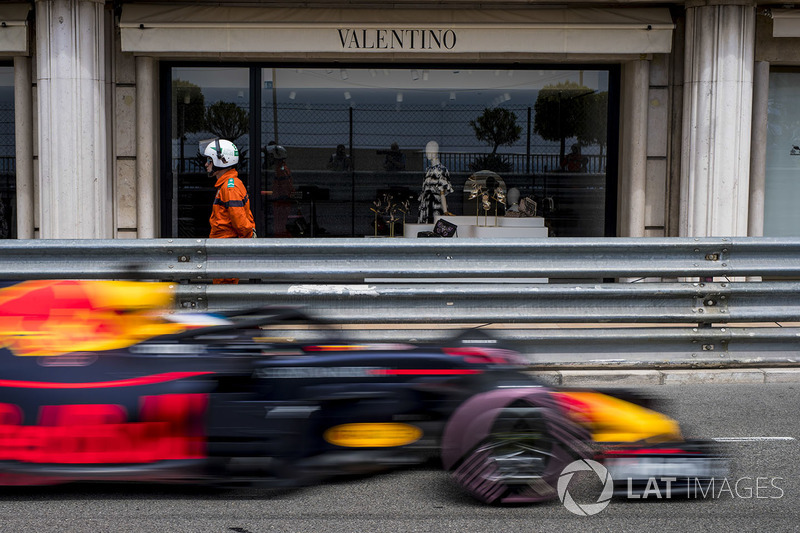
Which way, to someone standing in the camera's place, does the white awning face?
facing the viewer

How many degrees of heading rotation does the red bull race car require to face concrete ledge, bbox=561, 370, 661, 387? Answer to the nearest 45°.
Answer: approximately 45° to its left

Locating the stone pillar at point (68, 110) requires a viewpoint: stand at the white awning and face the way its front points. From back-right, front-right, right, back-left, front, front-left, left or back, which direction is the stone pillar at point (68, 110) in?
right

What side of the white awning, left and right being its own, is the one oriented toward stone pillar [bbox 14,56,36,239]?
right

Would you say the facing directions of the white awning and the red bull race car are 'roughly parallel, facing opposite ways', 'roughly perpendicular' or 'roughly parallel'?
roughly perpendicular

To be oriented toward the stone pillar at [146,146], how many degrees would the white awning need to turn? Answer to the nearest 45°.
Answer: approximately 90° to its right

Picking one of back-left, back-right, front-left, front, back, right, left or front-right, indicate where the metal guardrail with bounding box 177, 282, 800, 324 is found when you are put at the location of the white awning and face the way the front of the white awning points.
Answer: front

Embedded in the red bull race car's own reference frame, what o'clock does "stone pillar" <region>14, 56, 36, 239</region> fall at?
The stone pillar is roughly at 8 o'clock from the red bull race car.

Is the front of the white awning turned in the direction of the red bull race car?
yes

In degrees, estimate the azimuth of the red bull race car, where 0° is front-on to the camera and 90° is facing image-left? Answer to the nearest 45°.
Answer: approximately 270°

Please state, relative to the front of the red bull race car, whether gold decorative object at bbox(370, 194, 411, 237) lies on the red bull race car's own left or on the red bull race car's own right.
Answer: on the red bull race car's own left

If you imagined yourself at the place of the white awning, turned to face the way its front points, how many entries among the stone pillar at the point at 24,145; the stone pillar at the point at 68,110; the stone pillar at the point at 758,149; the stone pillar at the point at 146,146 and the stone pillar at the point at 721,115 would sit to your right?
3

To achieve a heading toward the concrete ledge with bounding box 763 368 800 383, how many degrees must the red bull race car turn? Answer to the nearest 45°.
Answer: approximately 45° to its left

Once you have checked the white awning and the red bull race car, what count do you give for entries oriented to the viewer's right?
1

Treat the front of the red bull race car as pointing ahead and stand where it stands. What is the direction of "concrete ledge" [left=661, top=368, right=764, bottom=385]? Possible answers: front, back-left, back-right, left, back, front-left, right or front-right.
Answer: front-left
